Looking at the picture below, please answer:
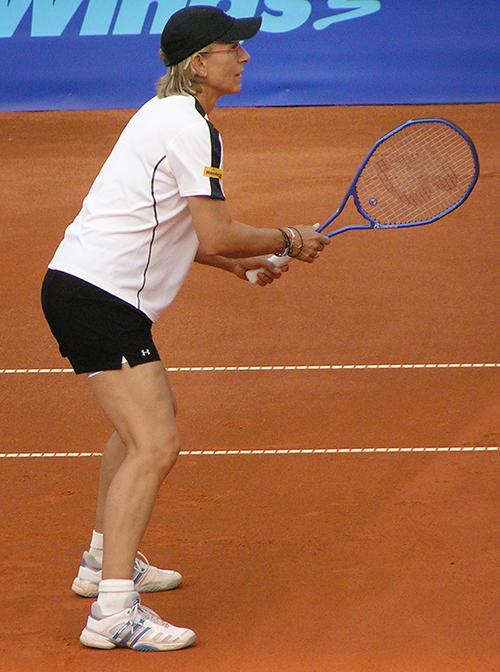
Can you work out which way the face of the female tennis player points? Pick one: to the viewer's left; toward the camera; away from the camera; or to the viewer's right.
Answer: to the viewer's right

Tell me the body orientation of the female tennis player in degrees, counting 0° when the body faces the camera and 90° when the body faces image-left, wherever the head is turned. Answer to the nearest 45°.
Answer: approximately 270°

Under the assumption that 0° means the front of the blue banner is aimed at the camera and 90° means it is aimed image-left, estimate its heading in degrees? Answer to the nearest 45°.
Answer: approximately 0°
